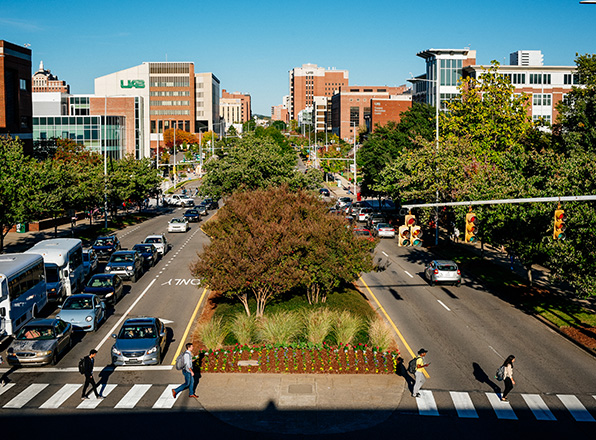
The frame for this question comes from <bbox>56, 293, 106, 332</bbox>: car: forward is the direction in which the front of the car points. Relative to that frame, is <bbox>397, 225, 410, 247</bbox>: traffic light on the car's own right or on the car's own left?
on the car's own left

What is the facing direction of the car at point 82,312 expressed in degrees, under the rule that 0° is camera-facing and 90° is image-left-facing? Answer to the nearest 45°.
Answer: approximately 45°

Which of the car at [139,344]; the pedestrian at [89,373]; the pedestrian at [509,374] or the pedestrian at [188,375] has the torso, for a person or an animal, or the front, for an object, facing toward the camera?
the car

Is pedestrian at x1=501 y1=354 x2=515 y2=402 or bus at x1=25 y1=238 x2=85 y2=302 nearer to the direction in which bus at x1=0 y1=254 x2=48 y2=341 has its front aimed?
the pedestrian

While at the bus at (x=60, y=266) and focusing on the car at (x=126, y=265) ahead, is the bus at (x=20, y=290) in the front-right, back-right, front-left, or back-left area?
back-right

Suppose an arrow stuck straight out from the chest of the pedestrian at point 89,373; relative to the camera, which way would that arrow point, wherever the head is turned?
to the viewer's right

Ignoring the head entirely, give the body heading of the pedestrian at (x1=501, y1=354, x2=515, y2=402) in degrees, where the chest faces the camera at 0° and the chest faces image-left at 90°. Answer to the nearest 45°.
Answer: approximately 270°

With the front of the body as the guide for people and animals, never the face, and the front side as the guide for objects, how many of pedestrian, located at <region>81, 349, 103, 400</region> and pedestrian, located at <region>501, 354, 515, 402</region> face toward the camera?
0

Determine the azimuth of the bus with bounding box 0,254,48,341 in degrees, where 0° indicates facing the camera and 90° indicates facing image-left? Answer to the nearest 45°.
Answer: approximately 45°

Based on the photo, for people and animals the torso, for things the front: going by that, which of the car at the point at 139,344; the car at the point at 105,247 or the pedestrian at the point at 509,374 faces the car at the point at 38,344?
the car at the point at 105,247

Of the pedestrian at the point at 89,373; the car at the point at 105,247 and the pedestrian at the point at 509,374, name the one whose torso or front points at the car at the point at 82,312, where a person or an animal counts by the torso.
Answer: the car at the point at 105,247

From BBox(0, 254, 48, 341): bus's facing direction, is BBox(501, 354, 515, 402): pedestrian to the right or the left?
on its left

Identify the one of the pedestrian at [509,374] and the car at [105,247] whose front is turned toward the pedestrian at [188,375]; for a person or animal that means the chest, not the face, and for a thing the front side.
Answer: the car

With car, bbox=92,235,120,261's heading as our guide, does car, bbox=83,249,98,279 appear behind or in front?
in front
